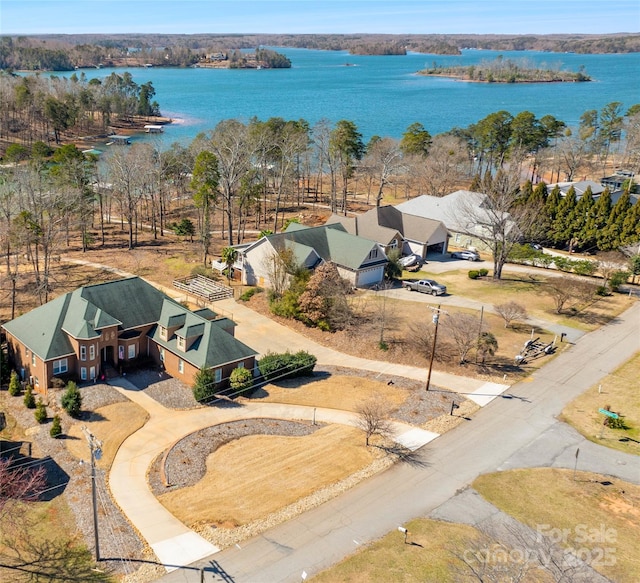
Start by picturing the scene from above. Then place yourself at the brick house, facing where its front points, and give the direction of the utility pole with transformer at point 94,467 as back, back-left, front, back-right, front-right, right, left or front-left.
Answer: front-right

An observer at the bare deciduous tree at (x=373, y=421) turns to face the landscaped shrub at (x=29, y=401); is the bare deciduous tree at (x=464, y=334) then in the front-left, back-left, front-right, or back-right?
back-right

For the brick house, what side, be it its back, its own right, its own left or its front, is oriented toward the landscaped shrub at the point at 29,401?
right

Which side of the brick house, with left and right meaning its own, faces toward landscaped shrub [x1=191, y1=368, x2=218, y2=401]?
front

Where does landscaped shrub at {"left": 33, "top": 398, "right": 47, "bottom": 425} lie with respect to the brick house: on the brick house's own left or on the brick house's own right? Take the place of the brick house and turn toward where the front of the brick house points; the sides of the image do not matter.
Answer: on the brick house's own right

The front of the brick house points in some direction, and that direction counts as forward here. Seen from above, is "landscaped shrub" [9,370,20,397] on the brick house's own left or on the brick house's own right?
on the brick house's own right

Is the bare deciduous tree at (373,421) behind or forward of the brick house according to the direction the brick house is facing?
forward

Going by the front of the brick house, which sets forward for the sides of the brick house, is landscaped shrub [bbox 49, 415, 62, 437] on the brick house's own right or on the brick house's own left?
on the brick house's own right

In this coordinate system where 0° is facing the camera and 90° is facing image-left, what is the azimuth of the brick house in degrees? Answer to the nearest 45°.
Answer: approximately 315°
